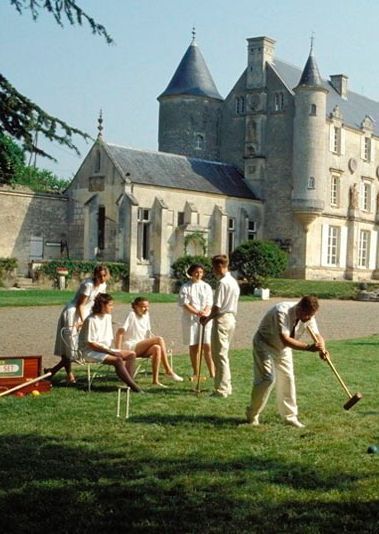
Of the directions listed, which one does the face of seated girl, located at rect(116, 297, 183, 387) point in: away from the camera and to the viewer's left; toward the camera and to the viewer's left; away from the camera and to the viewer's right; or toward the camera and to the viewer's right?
toward the camera and to the viewer's right

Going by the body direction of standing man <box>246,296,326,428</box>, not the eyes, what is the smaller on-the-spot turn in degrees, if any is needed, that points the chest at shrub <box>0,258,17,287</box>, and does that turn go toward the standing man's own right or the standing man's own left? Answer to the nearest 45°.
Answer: approximately 180°

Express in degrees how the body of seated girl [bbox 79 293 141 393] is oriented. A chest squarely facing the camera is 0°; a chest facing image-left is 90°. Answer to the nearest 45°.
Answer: approximately 315°

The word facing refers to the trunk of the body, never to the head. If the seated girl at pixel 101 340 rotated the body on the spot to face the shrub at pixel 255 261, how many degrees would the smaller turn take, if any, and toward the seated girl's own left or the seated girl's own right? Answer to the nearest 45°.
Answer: approximately 135° to the seated girl's own left

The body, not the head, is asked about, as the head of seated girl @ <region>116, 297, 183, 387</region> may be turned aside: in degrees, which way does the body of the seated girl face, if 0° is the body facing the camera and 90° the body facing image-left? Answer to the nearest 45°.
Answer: approximately 315°

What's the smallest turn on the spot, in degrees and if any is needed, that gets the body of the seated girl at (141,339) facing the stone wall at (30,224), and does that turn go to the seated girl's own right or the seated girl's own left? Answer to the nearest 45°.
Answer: approximately 135° to the seated girl's own left

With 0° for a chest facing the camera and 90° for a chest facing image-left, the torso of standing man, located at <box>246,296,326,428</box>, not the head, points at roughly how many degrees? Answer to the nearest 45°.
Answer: approximately 315°

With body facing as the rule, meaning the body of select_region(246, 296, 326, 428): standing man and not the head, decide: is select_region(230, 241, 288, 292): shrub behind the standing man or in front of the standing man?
behind
